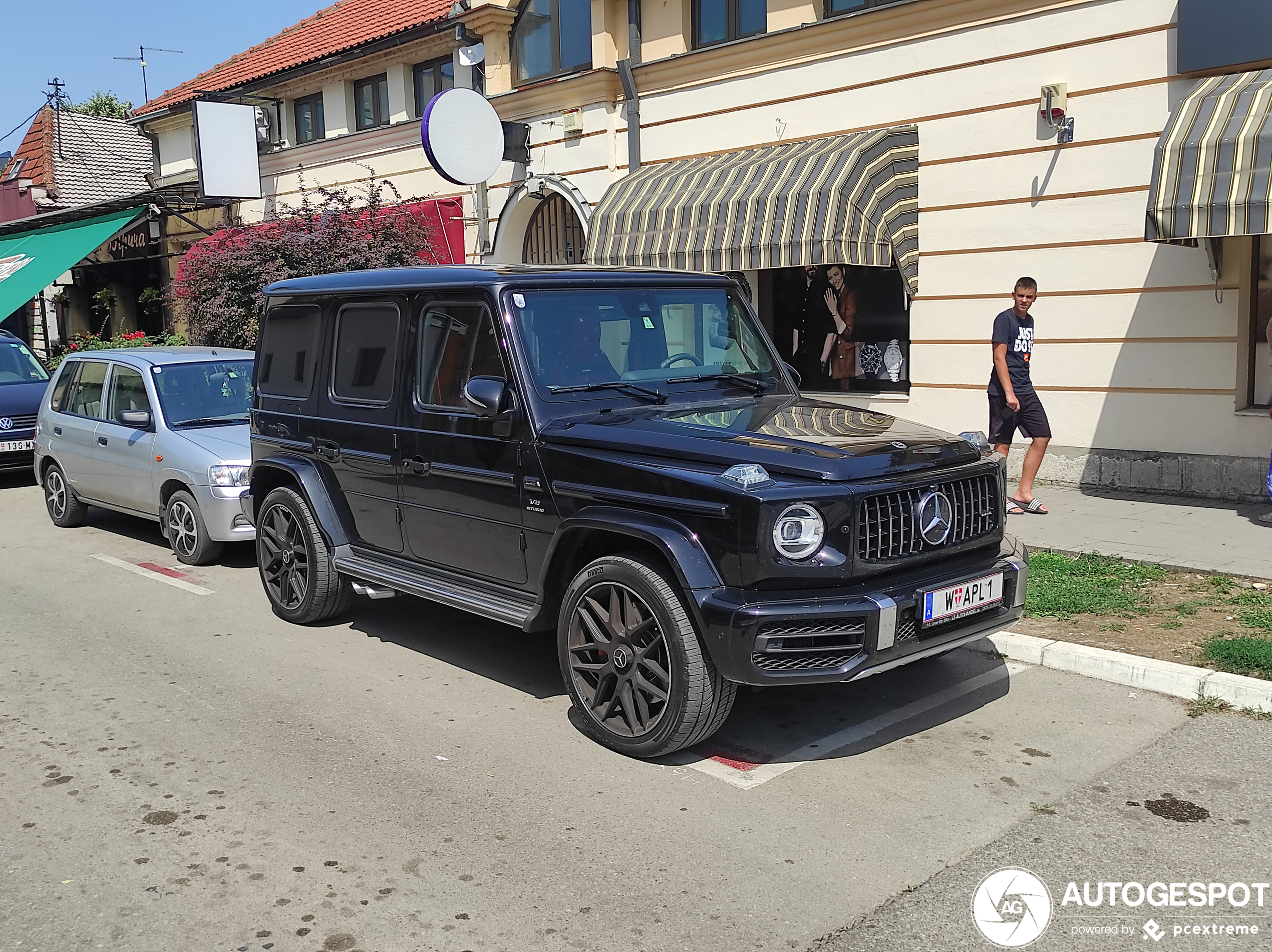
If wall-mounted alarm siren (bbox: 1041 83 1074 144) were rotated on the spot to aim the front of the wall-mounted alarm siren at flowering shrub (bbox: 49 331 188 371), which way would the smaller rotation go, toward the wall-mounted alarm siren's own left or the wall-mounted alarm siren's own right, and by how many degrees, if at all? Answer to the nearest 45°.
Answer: approximately 45° to the wall-mounted alarm siren's own right

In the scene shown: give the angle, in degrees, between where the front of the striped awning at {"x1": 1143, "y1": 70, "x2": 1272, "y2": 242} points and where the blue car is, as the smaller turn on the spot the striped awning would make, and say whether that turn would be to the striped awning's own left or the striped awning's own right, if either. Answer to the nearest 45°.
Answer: approximately 45° to the striped awning's own right

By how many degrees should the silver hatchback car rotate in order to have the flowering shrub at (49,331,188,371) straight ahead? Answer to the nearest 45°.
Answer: approximately 135° to its left

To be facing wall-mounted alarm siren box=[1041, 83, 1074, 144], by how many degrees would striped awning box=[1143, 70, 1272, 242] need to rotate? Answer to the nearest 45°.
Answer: approximately 90° to its right

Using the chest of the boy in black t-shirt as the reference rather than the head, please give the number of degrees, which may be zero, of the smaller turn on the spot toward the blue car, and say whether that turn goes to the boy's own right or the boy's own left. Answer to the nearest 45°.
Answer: approximately 135° to the boy's own right

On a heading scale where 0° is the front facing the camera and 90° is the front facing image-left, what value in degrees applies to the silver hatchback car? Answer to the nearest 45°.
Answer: approximately 315°

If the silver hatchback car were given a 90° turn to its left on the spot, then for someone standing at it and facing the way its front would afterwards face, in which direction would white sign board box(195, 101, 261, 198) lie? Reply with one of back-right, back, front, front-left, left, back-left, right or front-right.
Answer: front-left

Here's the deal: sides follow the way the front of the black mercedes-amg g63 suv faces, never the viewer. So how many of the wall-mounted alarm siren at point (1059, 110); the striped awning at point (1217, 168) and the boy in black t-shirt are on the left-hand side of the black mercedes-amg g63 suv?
3

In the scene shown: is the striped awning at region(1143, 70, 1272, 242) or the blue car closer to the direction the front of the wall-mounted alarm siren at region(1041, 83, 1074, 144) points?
the blue car

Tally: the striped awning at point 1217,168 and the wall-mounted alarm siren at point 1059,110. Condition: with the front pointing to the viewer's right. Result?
0

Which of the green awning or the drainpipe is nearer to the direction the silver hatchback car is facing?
the drainpipe
